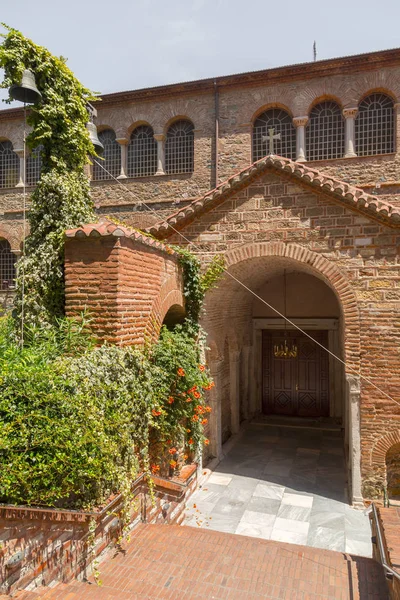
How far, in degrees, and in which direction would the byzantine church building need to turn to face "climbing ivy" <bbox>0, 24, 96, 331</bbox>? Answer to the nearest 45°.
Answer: approximately 45° to its right

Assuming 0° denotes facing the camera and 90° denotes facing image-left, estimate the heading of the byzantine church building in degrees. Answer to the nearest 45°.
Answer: approximately 0°

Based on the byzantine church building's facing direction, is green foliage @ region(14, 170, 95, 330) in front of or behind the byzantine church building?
in front

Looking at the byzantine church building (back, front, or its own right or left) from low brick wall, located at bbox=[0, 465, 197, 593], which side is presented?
front

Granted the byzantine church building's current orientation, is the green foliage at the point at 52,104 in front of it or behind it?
in front
